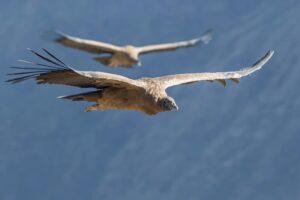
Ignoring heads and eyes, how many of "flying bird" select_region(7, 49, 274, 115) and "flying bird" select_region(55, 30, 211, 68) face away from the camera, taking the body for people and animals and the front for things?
0

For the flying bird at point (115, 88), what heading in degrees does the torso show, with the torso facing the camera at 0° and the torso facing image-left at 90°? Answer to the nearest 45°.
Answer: approximately 315°

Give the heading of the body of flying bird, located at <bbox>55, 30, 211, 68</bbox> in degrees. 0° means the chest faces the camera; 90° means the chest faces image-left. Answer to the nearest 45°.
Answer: approximately 315°
